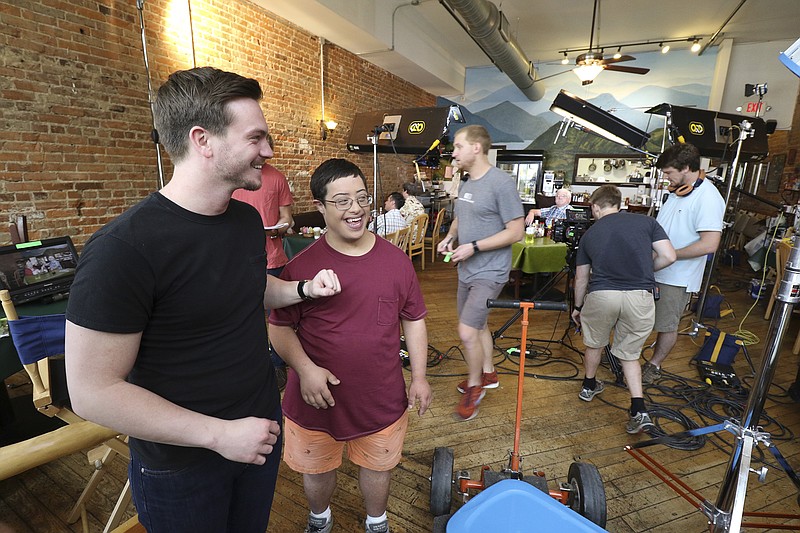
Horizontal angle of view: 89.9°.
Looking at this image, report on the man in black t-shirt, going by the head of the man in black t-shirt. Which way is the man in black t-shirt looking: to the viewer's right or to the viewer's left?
to the viewer's right

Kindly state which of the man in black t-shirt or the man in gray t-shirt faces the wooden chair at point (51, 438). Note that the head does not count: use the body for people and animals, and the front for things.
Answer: the man in gray t-shirt

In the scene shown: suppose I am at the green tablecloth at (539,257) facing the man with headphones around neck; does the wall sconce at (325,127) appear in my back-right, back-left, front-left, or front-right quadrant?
back-right

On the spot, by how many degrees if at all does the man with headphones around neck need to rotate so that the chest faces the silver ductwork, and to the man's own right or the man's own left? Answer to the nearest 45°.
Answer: approximately 90° to the man's own right

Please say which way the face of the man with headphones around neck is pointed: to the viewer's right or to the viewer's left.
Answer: to the viewer's left

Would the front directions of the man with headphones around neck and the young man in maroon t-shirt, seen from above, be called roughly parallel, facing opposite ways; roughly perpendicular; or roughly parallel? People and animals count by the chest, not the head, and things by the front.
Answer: roughly perpendicular

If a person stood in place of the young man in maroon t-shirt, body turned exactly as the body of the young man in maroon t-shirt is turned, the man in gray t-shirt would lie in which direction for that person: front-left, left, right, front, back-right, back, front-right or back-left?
back-left

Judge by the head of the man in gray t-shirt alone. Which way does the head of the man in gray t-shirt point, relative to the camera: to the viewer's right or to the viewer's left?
to the viewer's left
